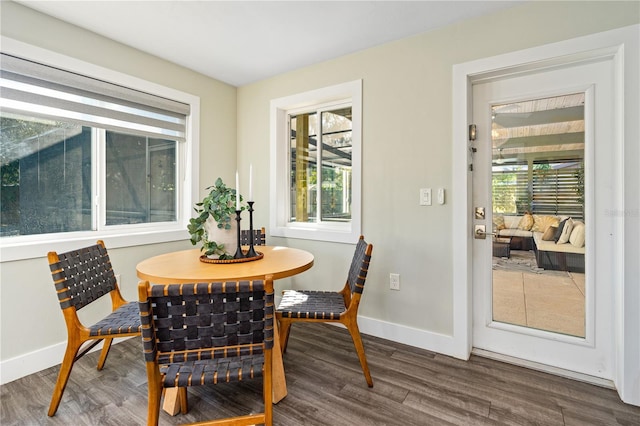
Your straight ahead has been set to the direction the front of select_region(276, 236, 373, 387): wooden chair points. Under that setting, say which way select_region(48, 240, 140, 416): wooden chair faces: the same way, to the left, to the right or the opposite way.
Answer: the opposite way

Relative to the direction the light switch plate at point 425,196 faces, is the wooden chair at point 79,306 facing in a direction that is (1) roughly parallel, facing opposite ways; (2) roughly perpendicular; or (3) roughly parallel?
roughly perpendicular

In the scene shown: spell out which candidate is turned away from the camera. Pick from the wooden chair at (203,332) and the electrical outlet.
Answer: the wooden chair

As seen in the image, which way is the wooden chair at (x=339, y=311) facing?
to the viewer's left

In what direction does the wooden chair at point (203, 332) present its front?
away from the camera

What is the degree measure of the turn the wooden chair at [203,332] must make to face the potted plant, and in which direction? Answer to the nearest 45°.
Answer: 0° — it already faces it

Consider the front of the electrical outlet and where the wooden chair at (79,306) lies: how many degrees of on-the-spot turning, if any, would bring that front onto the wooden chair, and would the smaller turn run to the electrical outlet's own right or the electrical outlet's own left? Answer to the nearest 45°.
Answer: approximately 45° to the electrical outlet's own right

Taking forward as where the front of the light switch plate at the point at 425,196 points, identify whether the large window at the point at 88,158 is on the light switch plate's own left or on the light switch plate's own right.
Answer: on the light switch plate's own right

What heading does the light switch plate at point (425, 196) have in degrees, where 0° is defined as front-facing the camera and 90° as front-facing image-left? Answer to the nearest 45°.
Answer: approximately 0°
